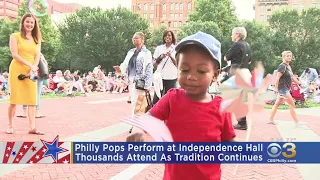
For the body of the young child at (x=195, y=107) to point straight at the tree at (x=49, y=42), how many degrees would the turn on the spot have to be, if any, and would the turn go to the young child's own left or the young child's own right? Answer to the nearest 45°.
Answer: approximately 180°

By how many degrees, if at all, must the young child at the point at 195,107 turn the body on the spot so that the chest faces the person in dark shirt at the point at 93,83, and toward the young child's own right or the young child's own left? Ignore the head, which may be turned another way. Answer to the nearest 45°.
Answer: approximately 180°

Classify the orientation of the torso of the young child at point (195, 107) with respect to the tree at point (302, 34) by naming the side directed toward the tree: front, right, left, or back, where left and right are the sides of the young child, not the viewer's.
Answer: back

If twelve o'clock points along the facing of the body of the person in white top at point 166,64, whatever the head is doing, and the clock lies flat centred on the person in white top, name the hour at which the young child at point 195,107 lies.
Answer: The young child is roughly at 12 o'clock from the person in white top.

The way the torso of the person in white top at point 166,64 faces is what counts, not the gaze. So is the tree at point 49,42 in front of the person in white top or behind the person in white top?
behind

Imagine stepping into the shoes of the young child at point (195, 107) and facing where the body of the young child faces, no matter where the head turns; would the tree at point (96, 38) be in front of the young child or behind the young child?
behind

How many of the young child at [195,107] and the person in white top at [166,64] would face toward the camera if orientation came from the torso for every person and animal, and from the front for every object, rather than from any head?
2

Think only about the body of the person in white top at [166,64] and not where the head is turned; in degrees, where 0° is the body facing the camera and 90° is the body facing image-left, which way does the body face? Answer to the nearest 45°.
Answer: approximately 0°

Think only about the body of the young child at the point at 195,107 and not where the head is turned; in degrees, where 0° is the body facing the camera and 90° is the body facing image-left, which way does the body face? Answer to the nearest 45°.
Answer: approximately 0°
